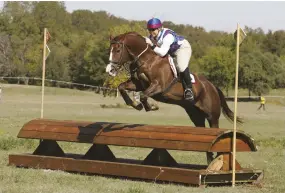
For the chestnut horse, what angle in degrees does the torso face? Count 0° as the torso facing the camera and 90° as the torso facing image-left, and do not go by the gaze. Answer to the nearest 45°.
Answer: approximately 45°

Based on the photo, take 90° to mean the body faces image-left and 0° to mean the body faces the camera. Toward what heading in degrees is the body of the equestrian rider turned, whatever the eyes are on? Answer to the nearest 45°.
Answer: approximately 45°
